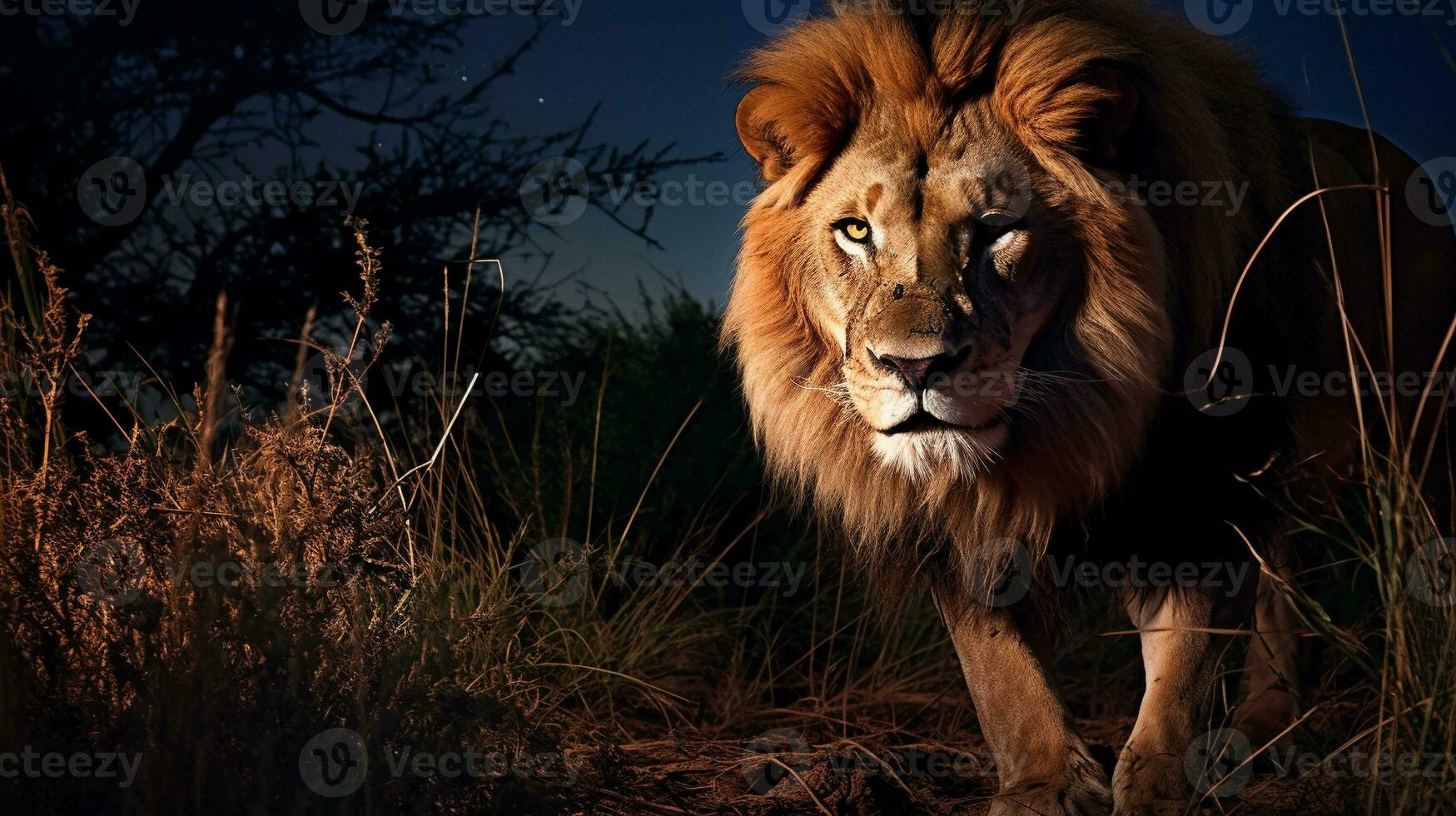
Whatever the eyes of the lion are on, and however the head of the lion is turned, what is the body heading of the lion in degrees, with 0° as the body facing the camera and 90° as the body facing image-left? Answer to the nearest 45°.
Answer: approximately 45°
